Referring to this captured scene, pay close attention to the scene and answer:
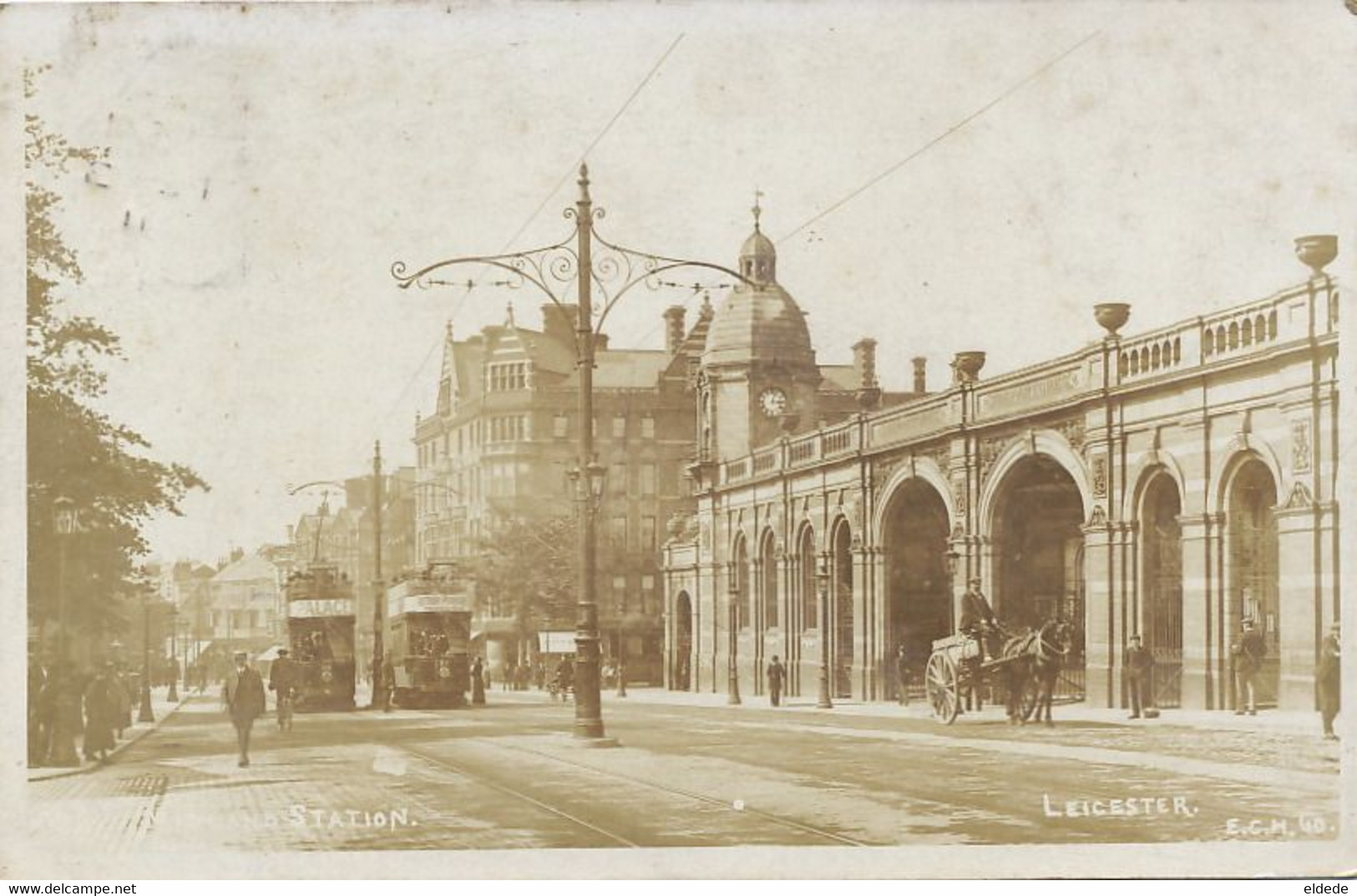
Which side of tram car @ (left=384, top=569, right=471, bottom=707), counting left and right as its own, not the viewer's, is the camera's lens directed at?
front

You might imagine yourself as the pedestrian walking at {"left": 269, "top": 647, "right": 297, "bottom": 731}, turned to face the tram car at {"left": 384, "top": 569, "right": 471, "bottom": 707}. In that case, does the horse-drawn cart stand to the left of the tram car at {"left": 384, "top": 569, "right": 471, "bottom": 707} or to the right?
right

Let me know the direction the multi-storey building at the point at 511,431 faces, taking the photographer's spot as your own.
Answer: facing the viewer and to the left of the viewer

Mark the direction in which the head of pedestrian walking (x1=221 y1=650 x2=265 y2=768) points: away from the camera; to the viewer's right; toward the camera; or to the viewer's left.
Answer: toward the camera

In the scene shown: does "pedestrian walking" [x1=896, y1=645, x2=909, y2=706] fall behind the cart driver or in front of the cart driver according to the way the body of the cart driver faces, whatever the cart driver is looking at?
behind

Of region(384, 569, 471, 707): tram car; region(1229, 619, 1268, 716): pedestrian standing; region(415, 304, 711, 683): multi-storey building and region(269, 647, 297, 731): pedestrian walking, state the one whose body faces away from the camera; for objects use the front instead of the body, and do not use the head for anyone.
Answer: region(269, 647, 297, 731): pedestrian walking

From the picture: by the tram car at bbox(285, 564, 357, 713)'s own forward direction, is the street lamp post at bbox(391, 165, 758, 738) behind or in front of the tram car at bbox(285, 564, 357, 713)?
in front

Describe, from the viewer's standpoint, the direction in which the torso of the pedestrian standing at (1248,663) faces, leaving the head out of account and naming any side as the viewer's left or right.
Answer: facing the viewer

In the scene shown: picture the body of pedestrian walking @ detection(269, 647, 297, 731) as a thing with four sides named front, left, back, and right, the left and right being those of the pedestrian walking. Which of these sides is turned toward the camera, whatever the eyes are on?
back
